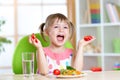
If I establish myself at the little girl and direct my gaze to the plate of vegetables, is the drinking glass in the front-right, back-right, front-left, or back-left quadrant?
front-right

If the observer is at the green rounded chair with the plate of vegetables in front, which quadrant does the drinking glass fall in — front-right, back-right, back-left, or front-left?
front-right

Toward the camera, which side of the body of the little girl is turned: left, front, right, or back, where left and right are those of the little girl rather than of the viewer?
front

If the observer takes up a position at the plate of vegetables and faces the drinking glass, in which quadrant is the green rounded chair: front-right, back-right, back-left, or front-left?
front-right
